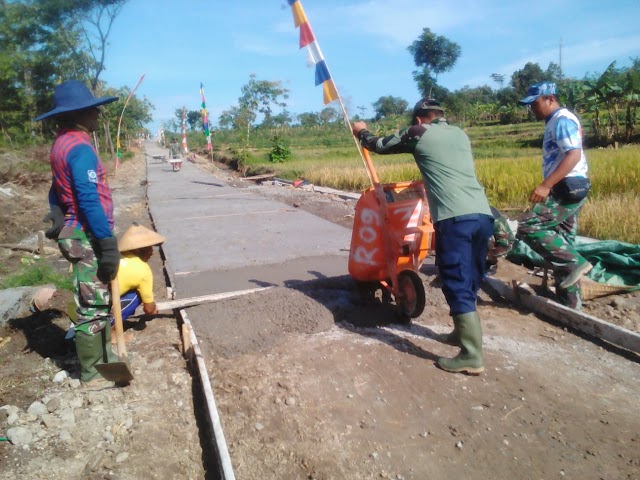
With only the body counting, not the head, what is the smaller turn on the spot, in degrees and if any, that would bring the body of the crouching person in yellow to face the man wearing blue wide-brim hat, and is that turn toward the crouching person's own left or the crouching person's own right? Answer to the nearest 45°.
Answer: approximately 135° to the crouching person's own right

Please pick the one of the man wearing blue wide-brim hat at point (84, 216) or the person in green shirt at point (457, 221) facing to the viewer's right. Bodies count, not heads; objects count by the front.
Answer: the man wearing blue wide-brim hat

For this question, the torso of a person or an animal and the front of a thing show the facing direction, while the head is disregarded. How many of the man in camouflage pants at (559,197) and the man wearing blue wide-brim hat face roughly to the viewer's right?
1

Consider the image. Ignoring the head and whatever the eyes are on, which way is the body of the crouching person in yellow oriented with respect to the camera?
to the viewer's right

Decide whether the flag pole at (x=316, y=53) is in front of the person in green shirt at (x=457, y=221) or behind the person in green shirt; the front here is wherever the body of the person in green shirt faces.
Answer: in front

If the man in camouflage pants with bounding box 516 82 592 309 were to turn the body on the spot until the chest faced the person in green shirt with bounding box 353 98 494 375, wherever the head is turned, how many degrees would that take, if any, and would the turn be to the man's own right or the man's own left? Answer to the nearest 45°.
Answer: approximately 45° to the man's own left

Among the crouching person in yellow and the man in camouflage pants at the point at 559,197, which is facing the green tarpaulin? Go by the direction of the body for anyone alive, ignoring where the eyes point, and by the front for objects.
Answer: the crouching person in yellow

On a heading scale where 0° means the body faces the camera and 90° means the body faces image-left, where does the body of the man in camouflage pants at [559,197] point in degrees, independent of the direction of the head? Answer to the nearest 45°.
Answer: approximately 90°

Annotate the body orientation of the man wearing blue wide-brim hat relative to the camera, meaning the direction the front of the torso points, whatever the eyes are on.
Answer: to the viewer's right

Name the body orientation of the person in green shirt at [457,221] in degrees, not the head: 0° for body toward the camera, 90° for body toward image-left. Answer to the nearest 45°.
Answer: approximately 135°

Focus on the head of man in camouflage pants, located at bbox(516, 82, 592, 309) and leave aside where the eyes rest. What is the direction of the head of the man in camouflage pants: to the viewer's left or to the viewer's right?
to the viewer's left
